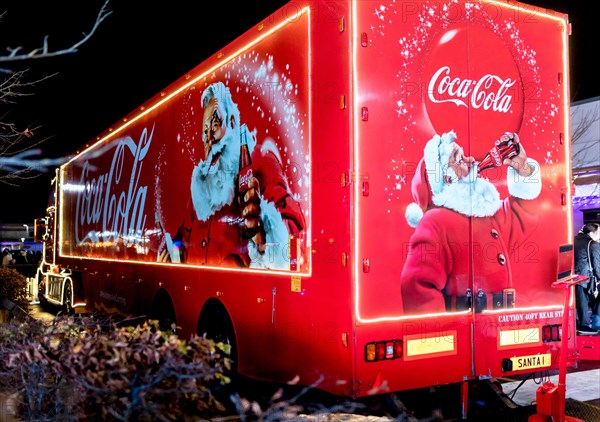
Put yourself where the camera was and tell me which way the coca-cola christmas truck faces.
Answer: facing away from the viewer and to the left of the viewer

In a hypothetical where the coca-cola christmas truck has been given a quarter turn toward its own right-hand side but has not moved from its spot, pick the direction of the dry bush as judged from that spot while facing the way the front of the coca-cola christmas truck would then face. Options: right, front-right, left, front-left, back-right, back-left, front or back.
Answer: back
